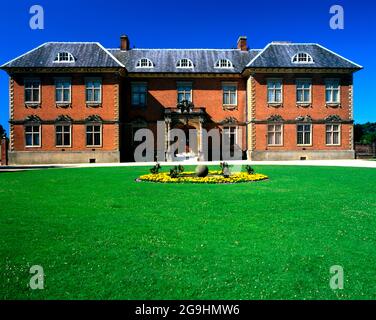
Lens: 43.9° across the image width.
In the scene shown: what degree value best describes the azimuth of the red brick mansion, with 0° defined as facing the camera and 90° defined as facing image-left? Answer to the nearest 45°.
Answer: approximately 0°

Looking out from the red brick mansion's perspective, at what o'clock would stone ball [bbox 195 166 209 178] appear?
The stone ball is roughly at 12 o'clock from the red brick mansion.
